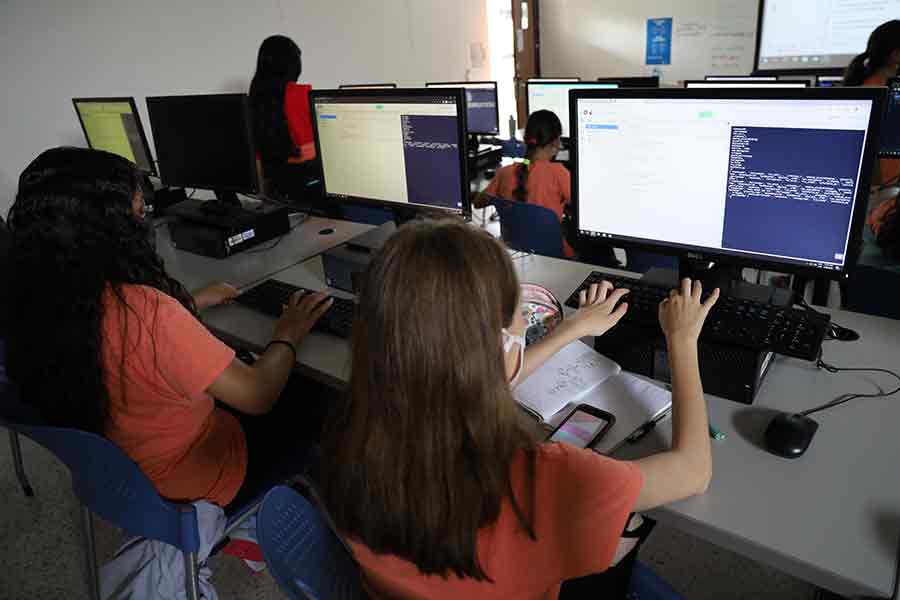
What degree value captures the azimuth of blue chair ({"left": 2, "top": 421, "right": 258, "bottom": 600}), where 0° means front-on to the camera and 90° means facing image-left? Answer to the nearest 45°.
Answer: approximately 225°

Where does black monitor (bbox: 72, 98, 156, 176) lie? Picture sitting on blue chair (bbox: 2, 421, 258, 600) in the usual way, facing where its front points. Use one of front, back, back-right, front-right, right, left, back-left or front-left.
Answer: front-left

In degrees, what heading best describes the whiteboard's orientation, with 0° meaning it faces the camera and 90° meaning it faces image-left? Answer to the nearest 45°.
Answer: approximately 0°

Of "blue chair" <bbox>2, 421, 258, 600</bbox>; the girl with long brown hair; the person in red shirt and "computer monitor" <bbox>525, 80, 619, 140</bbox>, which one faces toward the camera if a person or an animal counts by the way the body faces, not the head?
the computer monitor

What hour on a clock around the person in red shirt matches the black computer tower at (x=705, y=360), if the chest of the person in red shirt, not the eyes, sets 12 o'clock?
The black computer tower is roughly at 4 o'clock from the person in red shirt.

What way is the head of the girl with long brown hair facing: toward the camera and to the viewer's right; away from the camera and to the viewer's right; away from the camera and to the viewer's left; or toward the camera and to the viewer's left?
away from the camera and to the viewer's right

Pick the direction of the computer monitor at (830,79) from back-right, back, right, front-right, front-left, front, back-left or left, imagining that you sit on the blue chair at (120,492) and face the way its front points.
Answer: front-right

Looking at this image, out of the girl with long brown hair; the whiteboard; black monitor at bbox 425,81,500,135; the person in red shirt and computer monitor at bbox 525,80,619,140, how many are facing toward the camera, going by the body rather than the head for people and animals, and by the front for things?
3

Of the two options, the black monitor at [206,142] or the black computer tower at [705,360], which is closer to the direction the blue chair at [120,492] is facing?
the black monitor

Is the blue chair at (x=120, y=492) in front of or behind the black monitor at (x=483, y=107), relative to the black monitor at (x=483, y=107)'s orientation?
in front

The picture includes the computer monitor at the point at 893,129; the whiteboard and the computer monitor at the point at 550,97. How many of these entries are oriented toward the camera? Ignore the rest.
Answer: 3

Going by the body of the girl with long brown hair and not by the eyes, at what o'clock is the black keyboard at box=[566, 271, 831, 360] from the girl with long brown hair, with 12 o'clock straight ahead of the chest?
The black keyboard is roughly at 12 o'clock from the girl with long brown hair.

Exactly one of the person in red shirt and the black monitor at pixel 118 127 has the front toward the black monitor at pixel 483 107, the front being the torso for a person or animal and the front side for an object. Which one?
the person in red shirt
